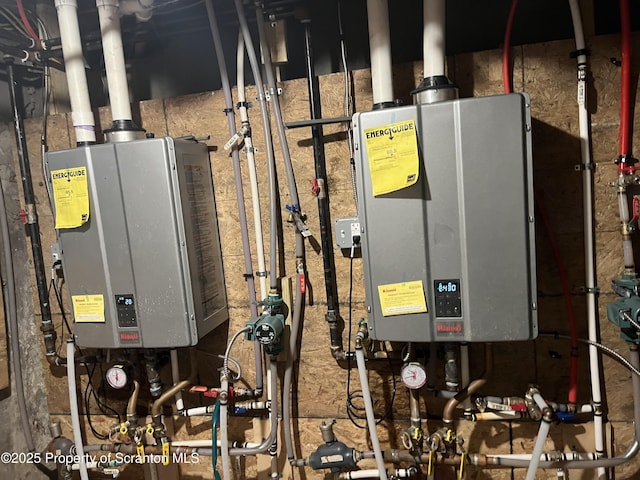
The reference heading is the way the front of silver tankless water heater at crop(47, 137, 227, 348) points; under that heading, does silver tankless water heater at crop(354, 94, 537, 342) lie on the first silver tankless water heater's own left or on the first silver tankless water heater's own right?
on the first silver tankless water heater's own left

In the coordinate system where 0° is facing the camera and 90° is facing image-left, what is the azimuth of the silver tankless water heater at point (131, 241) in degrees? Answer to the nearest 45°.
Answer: approximately 45°

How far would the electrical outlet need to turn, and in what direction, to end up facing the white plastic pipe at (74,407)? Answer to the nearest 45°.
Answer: approximately 90° to its right

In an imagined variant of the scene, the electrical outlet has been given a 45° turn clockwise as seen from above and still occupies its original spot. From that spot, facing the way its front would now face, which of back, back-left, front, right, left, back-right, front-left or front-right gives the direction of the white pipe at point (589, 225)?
back-left

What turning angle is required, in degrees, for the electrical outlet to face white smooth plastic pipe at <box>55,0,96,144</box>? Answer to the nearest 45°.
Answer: approximately 90° to its right

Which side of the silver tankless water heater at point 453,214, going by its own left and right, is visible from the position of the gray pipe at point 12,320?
right

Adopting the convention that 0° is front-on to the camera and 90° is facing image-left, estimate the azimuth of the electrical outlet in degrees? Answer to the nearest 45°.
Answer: approximately 0°
